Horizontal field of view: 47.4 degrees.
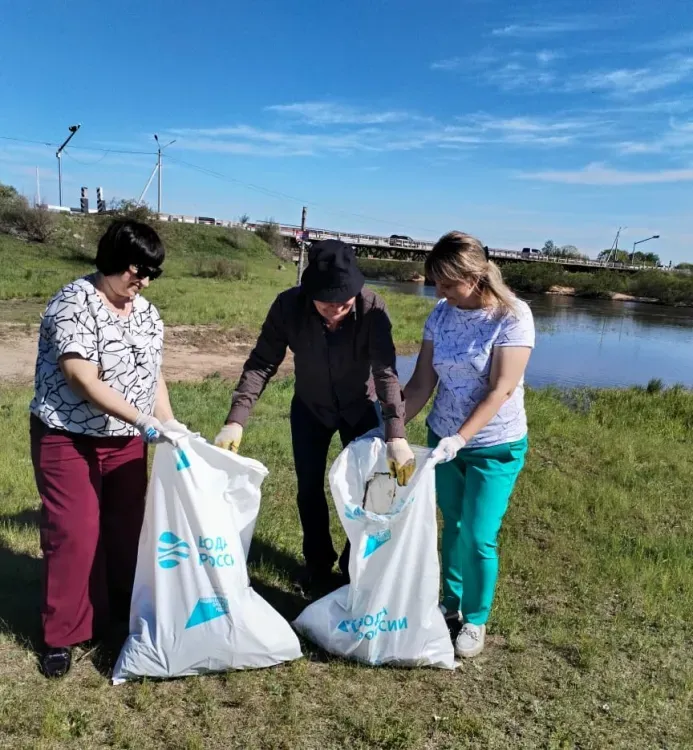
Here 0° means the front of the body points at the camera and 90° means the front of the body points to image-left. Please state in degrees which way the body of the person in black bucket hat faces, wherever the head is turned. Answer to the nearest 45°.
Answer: approximately 0°

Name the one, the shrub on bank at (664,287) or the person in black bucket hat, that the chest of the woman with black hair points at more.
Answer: the person in black bucket hat

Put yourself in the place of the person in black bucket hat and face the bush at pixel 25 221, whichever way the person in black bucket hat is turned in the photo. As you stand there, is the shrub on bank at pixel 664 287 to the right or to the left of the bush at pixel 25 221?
right

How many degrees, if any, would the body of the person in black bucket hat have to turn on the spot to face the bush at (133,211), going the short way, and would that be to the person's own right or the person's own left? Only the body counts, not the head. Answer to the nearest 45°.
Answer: approximately 180°

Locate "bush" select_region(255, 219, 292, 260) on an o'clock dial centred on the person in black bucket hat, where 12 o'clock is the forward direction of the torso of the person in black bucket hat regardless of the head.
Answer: The bush is roughly at 6 o'clock from the person in black bucket hat.

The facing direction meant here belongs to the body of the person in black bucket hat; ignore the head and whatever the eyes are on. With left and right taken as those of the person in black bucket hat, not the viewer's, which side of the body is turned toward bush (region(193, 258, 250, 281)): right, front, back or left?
back

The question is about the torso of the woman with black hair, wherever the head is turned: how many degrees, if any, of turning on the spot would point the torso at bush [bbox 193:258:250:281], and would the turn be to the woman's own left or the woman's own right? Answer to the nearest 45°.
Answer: approximately 135° to the woman's own left

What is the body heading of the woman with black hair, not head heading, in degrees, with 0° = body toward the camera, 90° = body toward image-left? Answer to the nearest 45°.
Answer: approximately 315°

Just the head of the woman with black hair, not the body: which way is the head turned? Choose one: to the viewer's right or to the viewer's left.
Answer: to the viewer's right

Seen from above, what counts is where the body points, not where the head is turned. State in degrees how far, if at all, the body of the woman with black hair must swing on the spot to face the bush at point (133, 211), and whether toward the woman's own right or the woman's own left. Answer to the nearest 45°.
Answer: approximately 135° to the woman's own left

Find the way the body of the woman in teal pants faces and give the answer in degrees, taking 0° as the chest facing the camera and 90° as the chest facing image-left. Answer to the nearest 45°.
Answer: approximately 45°
